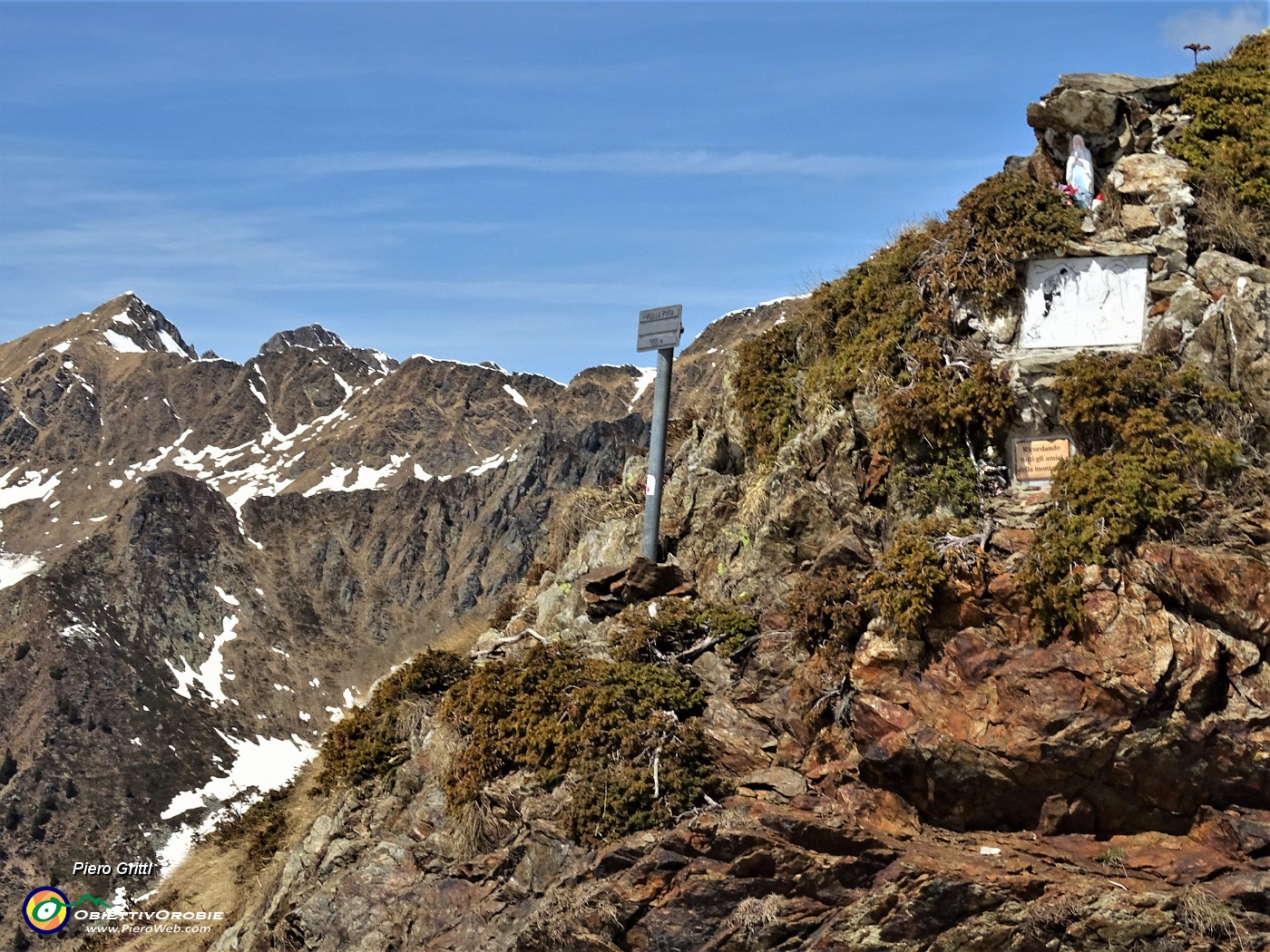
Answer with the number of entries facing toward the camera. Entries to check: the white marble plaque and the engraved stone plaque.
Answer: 2

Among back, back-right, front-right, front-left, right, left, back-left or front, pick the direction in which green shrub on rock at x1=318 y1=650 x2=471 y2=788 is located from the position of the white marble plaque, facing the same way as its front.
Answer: right

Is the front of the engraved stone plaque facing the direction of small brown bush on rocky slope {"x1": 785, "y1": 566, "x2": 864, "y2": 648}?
no

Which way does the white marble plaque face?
toward the camera

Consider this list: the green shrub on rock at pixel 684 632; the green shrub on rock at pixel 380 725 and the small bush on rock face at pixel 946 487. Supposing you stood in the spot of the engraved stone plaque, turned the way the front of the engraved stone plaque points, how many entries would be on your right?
3

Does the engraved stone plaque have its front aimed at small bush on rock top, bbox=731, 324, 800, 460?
no

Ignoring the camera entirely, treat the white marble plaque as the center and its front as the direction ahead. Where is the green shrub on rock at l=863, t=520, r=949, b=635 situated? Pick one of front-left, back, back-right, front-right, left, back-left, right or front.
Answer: front-right

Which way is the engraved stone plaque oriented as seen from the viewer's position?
toward the camera

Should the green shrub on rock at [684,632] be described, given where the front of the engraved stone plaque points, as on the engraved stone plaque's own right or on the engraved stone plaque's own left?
on the engraved stone plaque's own right

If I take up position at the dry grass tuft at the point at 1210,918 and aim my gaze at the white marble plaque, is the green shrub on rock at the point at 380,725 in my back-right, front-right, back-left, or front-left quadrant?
front-left

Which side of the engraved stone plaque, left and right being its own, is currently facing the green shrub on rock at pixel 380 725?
right

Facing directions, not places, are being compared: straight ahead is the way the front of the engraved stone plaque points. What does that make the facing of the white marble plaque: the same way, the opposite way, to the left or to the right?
the same way
